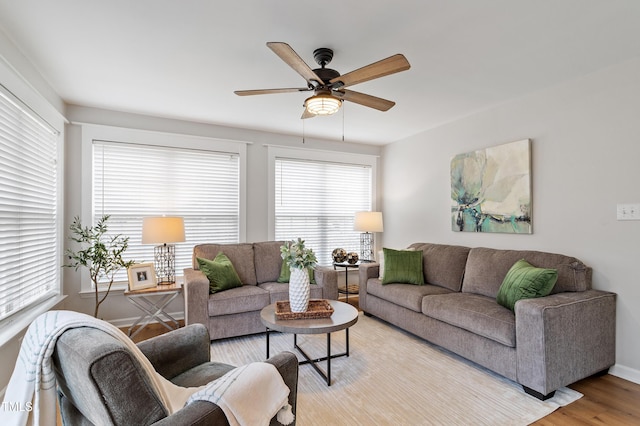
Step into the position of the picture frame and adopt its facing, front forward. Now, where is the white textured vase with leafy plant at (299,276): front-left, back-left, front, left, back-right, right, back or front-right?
front-left

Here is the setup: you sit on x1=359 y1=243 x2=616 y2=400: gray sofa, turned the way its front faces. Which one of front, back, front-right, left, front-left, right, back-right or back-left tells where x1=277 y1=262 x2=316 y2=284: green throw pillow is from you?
front-right

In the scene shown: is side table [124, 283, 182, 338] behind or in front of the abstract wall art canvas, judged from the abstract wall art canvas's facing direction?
in front

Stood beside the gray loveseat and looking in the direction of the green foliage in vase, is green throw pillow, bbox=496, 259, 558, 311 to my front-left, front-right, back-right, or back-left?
front-left

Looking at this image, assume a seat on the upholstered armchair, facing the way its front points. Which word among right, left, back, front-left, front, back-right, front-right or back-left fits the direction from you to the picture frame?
front-left

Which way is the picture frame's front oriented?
toward the camera

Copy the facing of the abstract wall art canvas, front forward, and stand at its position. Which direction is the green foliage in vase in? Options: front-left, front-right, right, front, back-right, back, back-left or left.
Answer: front

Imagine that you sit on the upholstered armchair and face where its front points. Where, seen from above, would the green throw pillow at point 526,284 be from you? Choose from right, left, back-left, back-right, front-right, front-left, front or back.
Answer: front-right

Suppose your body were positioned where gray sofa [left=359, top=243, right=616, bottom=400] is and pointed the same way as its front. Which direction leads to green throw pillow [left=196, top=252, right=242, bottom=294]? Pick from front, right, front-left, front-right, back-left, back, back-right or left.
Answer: front-right

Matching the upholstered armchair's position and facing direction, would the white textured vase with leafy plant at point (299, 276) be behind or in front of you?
in front

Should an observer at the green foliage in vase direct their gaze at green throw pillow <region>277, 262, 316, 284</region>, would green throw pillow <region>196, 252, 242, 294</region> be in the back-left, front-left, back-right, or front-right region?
front-left

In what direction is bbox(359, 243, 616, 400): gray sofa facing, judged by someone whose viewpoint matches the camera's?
facing the viewer and to the left of the viewer

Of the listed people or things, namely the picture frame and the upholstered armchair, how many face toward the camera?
1

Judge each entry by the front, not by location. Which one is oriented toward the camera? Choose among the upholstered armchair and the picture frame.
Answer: the picture frame

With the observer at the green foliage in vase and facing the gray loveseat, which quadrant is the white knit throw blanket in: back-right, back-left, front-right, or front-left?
back-left

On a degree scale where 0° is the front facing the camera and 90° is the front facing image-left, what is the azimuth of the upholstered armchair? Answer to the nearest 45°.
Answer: approximately 225°
